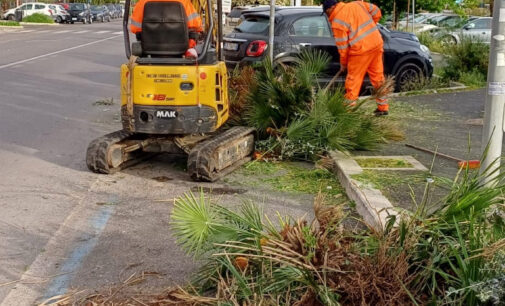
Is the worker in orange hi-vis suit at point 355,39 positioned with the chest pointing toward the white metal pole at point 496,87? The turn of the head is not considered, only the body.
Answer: no

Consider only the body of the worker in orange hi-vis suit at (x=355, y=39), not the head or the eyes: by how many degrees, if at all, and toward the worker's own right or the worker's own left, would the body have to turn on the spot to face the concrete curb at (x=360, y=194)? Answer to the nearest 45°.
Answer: approximately 135° to the worker's own left

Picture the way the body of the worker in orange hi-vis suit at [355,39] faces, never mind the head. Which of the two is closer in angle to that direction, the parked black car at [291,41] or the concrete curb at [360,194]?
the parked black car

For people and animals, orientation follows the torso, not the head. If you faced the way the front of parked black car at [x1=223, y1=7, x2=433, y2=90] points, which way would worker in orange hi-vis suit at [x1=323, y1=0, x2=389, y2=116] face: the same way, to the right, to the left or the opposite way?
to the left

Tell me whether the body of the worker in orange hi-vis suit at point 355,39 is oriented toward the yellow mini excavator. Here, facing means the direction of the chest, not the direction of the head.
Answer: no

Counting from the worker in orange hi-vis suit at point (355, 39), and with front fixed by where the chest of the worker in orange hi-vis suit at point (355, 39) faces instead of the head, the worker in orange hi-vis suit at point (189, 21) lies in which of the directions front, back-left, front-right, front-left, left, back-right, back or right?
left

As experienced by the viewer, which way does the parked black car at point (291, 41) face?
facing away from the viewer and to the right of the viewer

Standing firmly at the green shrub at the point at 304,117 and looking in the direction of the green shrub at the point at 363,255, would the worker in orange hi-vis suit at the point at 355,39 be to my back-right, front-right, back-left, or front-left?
back-left

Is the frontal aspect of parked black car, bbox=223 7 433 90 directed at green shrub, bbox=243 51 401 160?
no

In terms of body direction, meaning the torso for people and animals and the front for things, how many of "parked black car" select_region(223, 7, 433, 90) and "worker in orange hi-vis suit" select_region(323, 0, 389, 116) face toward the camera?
0

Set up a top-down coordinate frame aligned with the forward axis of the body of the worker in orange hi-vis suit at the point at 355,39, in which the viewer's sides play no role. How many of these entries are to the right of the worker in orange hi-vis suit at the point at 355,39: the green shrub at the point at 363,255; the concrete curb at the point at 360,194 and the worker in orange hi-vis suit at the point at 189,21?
0

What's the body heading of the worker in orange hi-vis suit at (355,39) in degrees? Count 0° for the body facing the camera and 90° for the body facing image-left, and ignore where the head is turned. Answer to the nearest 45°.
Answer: approximately 135°

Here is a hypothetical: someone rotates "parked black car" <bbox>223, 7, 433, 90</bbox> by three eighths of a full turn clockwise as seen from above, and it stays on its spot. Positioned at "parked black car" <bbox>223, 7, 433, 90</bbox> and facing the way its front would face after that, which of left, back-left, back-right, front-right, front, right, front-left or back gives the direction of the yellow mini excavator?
front

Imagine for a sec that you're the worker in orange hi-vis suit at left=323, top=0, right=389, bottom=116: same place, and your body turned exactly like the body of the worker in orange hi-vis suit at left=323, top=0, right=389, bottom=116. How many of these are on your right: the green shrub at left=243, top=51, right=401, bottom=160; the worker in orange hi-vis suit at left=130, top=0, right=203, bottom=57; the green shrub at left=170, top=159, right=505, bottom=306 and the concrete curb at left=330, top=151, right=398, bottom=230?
0
